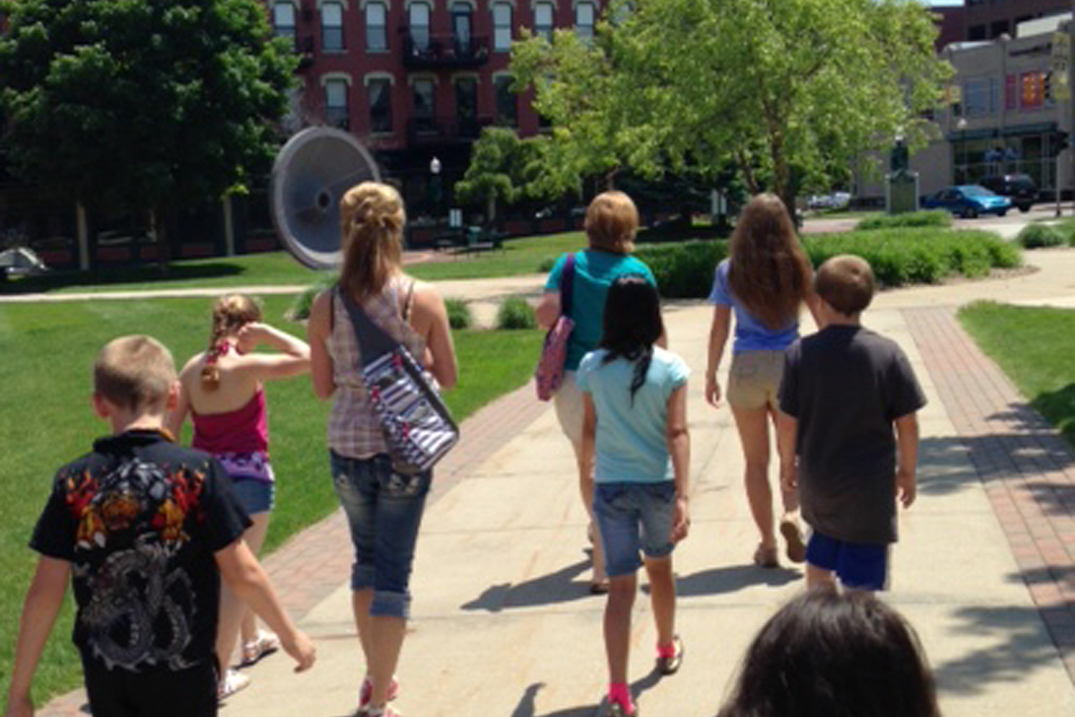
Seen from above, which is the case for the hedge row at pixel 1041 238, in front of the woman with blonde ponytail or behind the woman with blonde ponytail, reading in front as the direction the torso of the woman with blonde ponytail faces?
in front

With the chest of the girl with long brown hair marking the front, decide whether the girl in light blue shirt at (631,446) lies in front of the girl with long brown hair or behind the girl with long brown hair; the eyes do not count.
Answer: behind

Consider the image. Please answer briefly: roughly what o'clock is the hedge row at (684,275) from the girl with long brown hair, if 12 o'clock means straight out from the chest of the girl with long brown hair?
The hedge row is roughly at 12 o'clock from the girl with long brown hair.

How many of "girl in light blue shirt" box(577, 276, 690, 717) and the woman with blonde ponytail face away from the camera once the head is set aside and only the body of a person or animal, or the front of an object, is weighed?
2

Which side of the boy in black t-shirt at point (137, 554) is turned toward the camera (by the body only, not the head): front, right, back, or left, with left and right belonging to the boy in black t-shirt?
back

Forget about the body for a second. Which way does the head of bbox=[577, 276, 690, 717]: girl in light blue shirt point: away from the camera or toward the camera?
away from the camera

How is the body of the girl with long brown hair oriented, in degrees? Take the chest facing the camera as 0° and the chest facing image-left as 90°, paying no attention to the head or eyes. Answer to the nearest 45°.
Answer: approximately 180°

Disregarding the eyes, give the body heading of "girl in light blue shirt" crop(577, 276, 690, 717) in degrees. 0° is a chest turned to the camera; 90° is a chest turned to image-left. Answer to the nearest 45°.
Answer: approximately 180°

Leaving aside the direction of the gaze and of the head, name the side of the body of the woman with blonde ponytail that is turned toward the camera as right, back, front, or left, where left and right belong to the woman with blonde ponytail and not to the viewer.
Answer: back

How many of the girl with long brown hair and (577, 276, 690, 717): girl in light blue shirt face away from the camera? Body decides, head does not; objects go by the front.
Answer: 2
